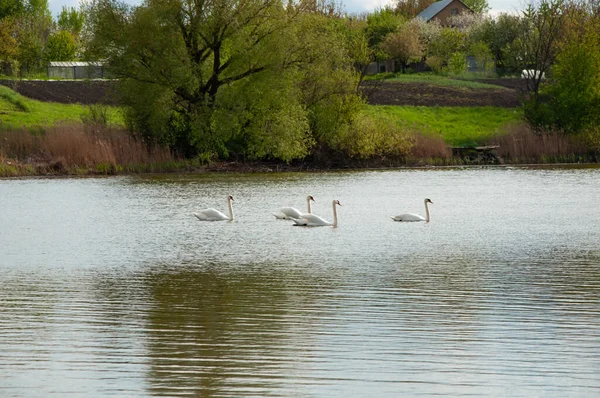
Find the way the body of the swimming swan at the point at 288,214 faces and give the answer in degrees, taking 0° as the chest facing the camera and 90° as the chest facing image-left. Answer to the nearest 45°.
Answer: approximately 270°
